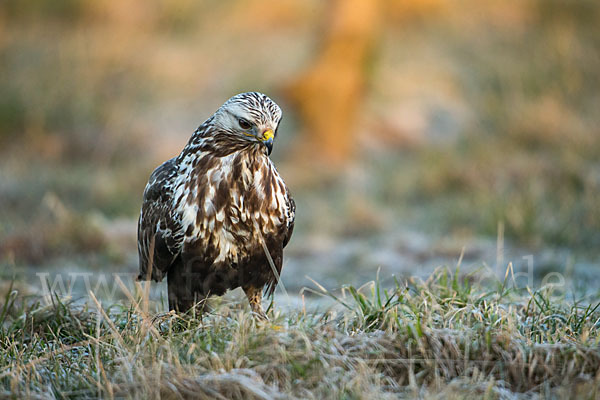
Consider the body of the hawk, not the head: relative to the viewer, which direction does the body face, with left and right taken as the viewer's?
facing the viewer and to the right of the viewer
